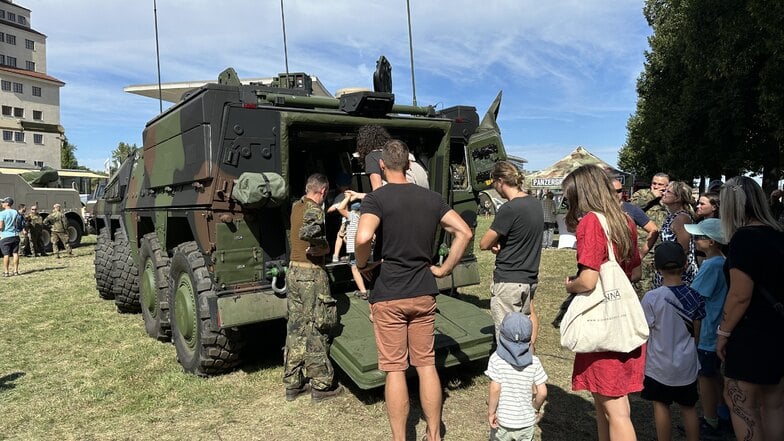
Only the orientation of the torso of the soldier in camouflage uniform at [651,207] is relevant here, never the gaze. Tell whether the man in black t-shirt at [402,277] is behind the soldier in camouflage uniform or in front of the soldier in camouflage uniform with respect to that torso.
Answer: in front

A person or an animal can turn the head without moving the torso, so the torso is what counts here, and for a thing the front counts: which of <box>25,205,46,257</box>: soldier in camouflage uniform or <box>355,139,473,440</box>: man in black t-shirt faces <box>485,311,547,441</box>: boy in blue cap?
the soldier in camouflage uniform

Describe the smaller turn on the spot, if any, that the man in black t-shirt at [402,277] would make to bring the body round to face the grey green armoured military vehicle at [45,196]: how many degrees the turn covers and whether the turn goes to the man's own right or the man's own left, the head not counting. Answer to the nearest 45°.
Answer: approximately 45° to the man's own left

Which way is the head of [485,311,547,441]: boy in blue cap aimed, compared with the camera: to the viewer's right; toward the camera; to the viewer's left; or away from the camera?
away from the camera

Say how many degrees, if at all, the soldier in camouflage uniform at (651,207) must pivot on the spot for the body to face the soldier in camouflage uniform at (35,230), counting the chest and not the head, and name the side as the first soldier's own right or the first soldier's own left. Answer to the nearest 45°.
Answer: approximately 45° to the first soldier's own right

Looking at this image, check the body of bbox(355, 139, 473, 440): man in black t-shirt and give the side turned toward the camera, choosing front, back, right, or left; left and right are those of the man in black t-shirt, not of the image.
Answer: back

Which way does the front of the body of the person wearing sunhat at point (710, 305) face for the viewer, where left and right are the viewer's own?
facing to the left of the viewer

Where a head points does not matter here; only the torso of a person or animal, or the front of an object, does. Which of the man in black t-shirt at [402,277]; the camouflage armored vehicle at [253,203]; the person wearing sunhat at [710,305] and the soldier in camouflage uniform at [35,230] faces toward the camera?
the soldier in camouflage uniform

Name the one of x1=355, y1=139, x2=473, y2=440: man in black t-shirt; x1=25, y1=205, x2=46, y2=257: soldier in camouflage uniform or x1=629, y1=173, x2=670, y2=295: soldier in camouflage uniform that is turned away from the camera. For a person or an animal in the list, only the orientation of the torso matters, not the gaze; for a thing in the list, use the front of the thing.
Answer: the man in black t-shirt

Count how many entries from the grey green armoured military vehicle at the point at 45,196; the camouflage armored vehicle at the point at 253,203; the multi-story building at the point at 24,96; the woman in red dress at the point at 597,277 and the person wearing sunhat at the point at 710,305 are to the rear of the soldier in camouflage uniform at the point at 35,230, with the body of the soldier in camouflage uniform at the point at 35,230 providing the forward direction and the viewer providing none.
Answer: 2

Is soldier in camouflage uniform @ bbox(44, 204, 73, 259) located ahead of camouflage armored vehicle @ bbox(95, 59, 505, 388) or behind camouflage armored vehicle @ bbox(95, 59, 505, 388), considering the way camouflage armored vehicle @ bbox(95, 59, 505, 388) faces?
ahead

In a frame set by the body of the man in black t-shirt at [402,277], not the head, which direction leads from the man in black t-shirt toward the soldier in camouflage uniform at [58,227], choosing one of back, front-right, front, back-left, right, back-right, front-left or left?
front-left
